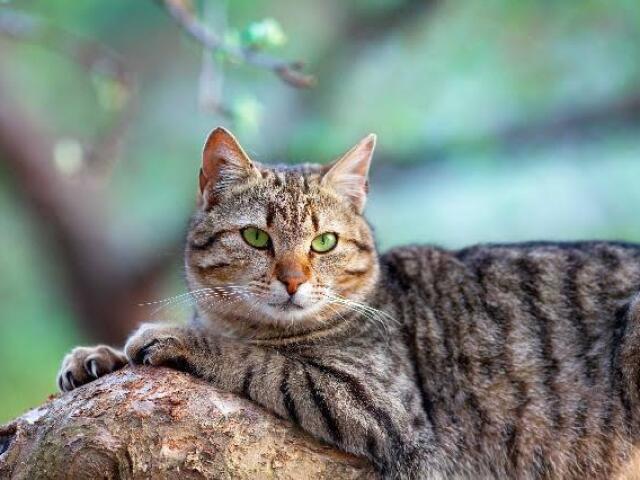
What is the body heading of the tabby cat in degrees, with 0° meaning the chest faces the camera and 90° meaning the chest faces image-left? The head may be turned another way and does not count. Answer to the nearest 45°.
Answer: approximately 90°

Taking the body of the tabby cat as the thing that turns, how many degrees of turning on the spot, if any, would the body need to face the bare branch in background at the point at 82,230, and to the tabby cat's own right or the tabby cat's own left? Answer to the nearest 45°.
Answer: approximately 45° to the tabby cat's own right
